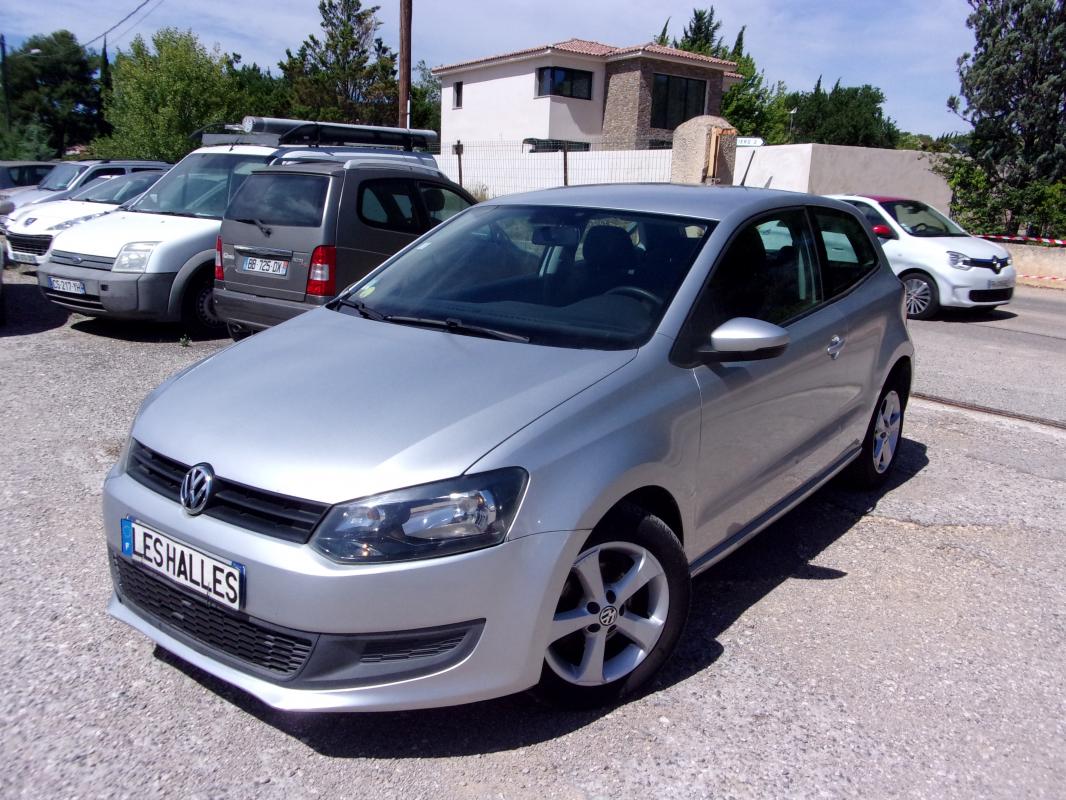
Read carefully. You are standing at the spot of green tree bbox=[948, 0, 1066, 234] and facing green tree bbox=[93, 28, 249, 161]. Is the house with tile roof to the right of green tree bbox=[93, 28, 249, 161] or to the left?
right

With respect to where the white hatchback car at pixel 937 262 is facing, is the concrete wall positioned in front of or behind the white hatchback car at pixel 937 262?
behind

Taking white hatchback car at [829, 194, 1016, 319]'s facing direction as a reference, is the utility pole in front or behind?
behind

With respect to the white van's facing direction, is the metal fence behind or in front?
behind

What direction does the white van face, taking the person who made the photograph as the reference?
facing the viewer and to the left of the viewer

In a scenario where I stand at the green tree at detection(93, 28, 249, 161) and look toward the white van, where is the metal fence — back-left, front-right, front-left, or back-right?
front-left

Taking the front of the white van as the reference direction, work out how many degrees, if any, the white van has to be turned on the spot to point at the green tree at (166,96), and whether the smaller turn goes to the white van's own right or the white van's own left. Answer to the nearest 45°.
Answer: approximately 135° to the white van's own right

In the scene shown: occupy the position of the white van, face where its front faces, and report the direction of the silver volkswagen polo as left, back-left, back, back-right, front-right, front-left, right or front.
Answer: front-left

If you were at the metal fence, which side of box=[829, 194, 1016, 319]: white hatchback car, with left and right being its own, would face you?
back

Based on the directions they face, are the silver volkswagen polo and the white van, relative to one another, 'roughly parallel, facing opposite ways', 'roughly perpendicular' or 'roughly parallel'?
roughly parallel

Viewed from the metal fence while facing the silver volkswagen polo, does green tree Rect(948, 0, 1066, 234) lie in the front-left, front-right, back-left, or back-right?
front-left

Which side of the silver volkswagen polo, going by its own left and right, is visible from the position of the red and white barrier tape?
back

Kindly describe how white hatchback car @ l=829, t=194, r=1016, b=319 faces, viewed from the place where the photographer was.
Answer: facing the viewer and to the right of the viewer

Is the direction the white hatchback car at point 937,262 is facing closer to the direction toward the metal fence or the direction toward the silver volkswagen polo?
the silver volkswagen polo

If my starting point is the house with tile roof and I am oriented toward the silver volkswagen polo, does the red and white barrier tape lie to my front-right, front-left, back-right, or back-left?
front-left

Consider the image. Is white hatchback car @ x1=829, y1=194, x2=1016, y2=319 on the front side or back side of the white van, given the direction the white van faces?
on the back side

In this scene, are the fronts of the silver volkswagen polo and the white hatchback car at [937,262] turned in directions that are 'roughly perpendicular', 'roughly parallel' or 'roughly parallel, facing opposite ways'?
roughly perpendicular

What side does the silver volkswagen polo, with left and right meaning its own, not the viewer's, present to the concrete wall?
back
